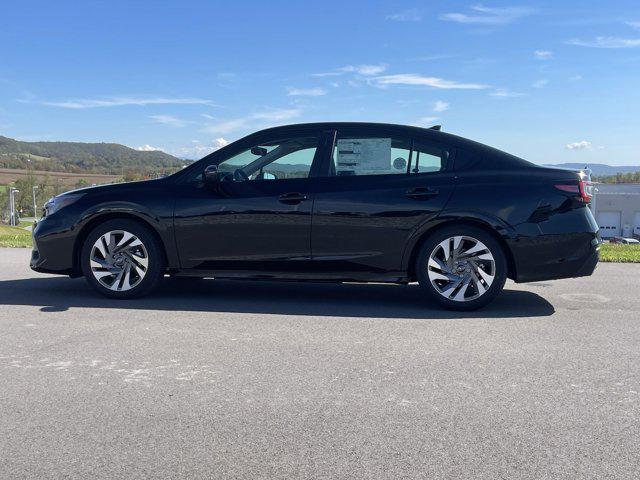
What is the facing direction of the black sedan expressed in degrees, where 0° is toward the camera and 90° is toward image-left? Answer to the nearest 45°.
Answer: approximately 90°
